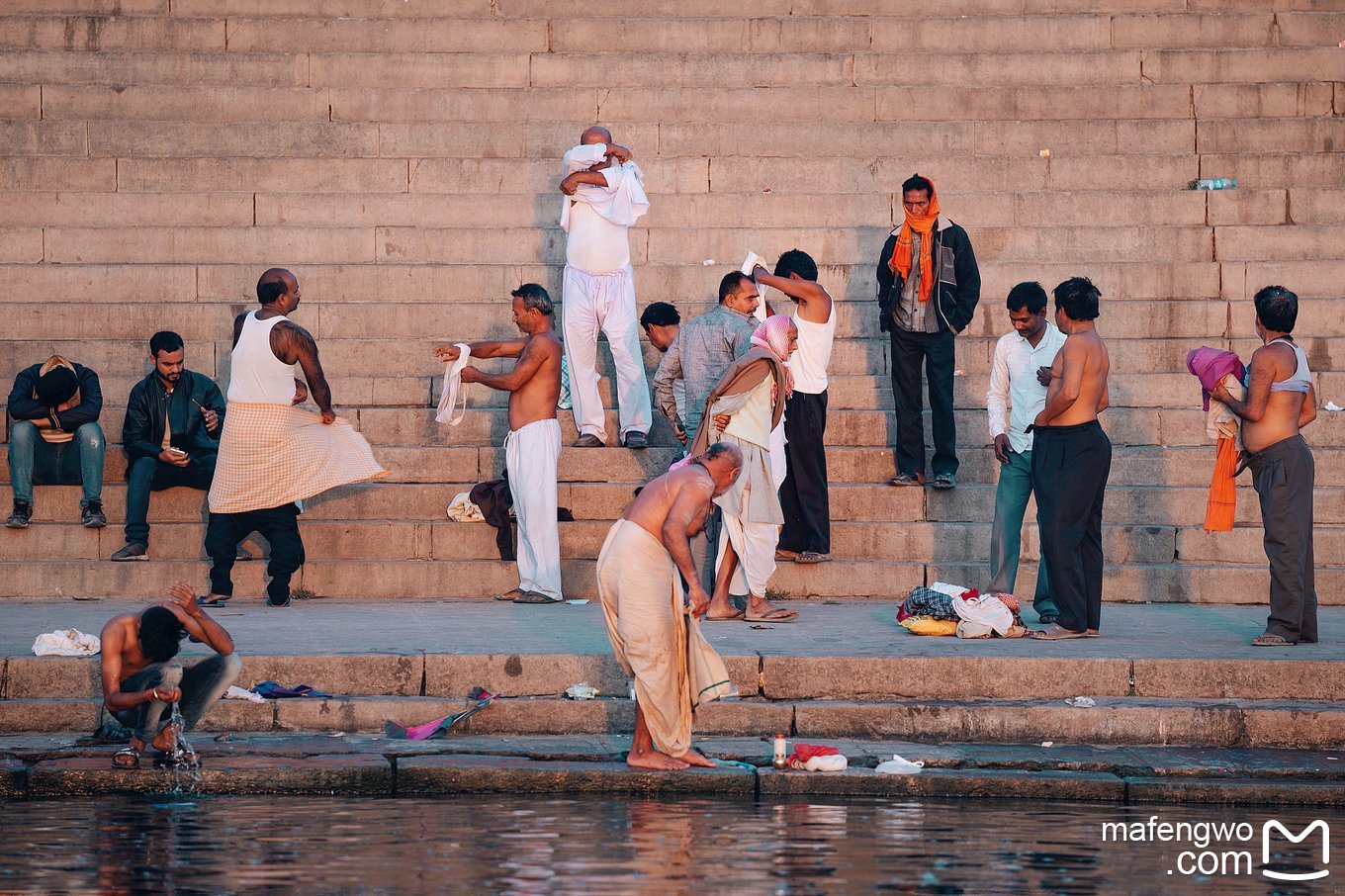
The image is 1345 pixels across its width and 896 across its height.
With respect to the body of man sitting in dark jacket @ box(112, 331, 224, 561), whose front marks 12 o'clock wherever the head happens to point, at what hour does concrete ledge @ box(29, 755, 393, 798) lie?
The concrete ledge is roughly at 12 o'clock from the man sitting in dark jacket.

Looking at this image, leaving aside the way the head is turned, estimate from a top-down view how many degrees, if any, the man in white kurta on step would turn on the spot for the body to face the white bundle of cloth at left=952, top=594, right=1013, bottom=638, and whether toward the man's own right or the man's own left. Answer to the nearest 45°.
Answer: approximately 45° to the man's own left

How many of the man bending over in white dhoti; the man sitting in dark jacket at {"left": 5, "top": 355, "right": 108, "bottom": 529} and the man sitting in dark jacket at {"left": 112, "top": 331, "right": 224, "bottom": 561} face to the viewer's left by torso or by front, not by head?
0

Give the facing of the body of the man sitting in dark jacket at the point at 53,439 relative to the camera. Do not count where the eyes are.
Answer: toward the camera

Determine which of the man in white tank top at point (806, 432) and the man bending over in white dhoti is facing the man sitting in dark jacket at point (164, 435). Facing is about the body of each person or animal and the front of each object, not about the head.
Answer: the man in white tank top

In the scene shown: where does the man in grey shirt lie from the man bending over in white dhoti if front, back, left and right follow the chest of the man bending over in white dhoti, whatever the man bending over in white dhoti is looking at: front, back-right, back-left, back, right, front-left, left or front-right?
left

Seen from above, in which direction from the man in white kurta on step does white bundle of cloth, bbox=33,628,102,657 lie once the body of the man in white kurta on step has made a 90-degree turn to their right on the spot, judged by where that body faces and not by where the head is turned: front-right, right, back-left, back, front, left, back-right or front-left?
front-left

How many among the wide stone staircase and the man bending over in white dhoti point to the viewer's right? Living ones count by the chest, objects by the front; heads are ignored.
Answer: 1

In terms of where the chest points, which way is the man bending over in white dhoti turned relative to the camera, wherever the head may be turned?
to the viewer's right

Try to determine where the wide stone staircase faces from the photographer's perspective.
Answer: facing the viewer

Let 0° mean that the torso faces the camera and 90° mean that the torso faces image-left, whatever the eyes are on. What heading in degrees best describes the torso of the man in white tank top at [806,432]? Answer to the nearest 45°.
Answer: approximately 90°

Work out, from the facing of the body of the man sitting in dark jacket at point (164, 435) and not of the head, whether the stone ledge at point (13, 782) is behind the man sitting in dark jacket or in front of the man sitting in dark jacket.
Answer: in front

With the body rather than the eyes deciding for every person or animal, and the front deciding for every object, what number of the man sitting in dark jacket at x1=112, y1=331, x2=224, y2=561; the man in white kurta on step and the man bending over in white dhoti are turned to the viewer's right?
1

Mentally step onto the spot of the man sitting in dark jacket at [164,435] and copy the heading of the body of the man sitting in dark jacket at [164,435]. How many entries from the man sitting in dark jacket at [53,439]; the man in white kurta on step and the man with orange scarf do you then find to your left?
2

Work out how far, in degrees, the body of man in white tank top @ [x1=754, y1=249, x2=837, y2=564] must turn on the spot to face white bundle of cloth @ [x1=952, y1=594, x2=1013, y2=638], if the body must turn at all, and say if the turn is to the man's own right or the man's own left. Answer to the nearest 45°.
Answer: approximately 135° to the man's own left
